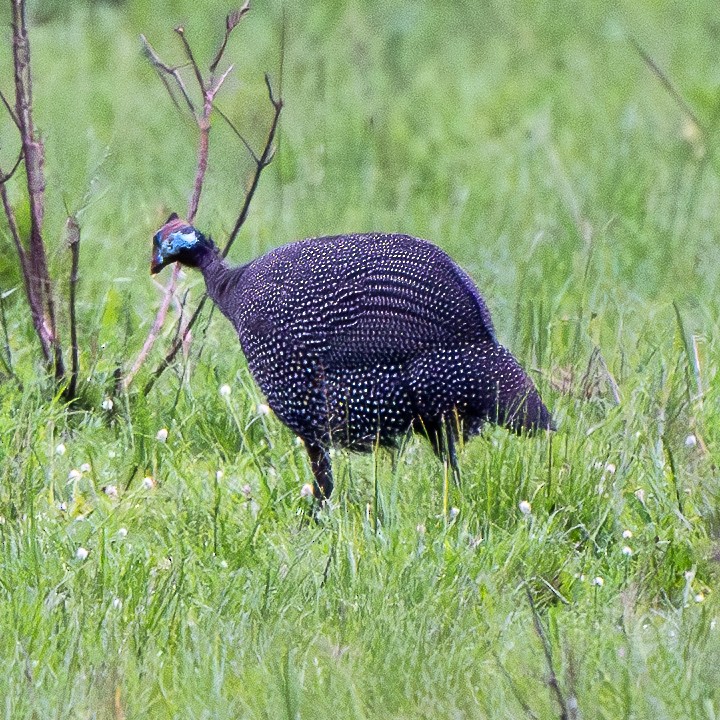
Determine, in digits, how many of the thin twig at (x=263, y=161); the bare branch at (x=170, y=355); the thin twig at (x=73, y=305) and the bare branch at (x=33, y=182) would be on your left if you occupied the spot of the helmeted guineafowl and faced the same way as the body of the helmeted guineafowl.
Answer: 0

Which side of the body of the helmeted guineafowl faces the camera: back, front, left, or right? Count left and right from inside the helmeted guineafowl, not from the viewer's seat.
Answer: left

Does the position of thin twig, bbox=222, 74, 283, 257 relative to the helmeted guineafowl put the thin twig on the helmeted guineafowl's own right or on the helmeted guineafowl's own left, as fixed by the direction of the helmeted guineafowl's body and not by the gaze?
on the helmeted guineafowl's own right

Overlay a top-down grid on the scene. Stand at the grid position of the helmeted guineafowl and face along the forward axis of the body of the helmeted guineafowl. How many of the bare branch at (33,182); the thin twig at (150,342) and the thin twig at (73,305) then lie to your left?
0

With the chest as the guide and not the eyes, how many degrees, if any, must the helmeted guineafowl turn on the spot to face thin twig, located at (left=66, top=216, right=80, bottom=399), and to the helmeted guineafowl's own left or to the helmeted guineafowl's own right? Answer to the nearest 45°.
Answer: approximately 45° to the helmeted guineafowl's own right

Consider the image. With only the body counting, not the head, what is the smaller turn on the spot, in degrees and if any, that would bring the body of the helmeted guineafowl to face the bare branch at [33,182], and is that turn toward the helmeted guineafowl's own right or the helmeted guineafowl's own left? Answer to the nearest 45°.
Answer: approximately 45° to the helmeted guineafowl's own right

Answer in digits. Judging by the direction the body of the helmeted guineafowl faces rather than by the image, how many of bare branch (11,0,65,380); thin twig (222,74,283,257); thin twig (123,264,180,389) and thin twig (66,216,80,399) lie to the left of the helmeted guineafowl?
0

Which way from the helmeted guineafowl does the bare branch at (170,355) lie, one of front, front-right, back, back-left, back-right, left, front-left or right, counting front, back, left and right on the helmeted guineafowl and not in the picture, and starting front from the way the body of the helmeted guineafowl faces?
front-right

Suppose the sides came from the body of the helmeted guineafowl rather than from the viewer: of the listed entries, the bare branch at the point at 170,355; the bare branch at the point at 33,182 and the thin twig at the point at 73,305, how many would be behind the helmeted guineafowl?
0
